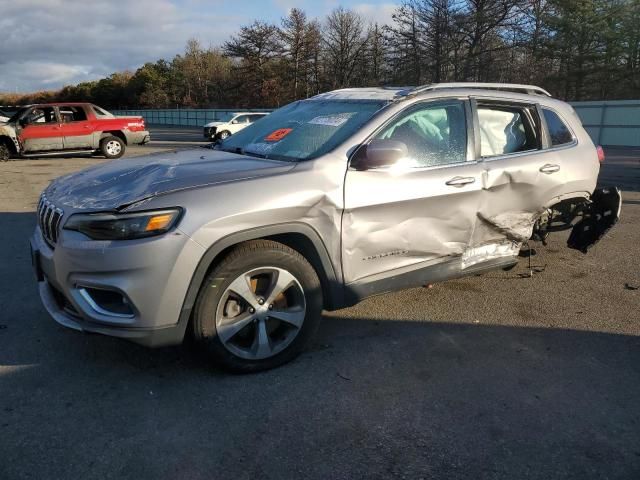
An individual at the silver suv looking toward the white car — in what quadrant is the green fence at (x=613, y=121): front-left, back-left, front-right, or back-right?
front-right

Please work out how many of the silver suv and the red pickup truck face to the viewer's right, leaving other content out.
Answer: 0

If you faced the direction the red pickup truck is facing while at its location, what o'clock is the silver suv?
The silver suv is roughly at 9 o'clock from the red pickup truck.

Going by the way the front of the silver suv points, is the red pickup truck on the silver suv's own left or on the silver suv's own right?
on the silver suv's own right

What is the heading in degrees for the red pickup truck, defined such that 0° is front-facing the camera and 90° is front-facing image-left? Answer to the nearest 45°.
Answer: approximately 90°

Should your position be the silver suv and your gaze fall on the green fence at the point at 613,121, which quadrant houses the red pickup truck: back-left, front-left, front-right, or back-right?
front-left

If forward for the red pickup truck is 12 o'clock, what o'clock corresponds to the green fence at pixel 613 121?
The green fence is roughly at 6 o'clock from the red pickup truck.

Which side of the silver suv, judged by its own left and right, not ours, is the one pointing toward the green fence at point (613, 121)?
back

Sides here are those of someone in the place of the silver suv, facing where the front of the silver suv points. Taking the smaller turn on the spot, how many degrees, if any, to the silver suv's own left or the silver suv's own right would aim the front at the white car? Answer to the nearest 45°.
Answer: approximately 135° to the silver suv's own right

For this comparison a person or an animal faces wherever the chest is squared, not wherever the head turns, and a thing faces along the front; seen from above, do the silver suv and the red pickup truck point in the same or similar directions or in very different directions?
same or similar directions

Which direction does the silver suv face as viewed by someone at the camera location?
facing the viewer and to the left of the viewer
